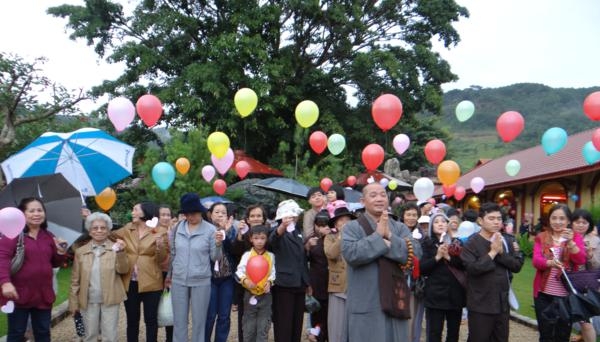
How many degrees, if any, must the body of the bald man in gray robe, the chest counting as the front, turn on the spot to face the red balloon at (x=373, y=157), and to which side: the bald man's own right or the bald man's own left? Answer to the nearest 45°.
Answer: approximately 135° to the bald man's own left

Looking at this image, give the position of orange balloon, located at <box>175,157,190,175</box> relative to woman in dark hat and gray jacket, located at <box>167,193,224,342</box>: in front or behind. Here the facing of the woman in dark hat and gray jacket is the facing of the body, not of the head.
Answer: behind

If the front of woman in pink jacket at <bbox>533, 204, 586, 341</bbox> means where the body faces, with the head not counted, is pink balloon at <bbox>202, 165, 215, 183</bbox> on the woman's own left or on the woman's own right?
on the woman's own right

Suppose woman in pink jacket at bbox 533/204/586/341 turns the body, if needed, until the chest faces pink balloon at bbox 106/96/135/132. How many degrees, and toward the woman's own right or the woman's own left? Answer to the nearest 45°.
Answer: approximately 90° to the woman's own right

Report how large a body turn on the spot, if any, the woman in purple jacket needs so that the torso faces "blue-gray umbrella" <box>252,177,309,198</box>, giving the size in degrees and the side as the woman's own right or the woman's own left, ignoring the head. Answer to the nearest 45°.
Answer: approximately 135° to the woman's own left

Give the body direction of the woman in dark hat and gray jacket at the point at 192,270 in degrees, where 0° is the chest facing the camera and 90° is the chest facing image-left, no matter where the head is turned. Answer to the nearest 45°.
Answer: approximately 0°

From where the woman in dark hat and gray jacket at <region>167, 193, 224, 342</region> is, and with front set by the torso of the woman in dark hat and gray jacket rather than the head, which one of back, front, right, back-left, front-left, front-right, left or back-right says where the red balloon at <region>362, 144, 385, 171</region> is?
back-left

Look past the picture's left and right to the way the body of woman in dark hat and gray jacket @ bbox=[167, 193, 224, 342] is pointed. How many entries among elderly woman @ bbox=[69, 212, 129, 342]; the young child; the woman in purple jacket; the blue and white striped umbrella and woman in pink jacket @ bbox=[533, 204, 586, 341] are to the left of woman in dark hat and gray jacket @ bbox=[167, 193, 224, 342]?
2
